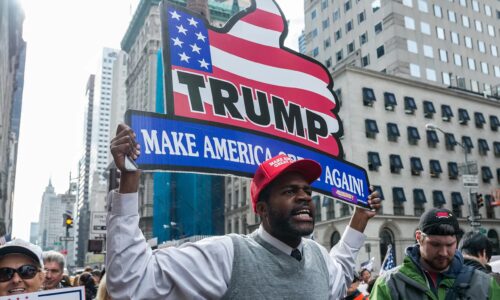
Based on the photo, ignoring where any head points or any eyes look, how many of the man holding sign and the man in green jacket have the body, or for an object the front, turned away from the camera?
0

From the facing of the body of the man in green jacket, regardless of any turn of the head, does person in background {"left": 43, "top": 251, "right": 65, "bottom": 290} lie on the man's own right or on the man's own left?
on the man's own right

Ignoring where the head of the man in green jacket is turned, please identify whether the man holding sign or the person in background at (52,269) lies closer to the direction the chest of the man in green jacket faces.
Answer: the man holding sign

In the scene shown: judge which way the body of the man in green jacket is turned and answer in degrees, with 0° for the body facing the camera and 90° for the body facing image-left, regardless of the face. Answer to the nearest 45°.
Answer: approximately 0°

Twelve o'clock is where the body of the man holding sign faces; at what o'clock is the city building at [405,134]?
The city building is roughly at 8 o'clock from the man holding sign.

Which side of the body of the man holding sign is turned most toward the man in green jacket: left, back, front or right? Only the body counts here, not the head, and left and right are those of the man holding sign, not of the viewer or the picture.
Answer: left

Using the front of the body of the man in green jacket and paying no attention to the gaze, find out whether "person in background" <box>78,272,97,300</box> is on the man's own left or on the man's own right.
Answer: on the man's own right

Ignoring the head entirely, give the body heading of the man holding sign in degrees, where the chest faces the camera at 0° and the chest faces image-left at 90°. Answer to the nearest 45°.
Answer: approximately 315°

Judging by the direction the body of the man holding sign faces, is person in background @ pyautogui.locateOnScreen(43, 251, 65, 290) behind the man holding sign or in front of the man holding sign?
behind
